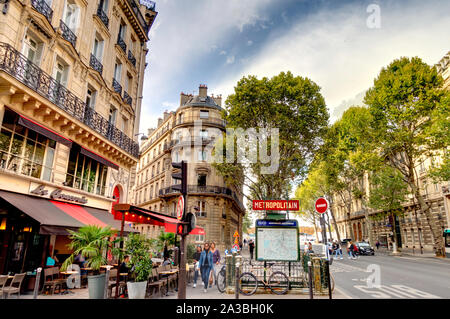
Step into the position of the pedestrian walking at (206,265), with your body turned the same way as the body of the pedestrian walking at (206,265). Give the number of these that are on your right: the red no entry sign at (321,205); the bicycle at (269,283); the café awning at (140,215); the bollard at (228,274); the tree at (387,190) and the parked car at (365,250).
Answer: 1

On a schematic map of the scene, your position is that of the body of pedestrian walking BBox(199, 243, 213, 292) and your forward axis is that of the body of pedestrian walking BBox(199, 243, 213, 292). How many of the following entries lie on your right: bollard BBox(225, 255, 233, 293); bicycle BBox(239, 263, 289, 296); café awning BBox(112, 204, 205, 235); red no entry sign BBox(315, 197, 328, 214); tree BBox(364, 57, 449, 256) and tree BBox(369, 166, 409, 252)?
1

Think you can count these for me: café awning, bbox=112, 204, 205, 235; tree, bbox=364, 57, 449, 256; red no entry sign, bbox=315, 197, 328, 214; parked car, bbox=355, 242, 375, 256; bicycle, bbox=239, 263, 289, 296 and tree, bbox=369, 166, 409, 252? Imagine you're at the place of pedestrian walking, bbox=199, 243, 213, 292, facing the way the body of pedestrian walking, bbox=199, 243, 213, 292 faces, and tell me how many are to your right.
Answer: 1

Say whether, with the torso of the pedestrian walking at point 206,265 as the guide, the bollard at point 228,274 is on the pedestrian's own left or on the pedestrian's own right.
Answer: on the pedestrian's own left

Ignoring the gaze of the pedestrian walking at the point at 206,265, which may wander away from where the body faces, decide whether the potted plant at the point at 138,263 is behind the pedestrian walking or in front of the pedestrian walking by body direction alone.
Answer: in front

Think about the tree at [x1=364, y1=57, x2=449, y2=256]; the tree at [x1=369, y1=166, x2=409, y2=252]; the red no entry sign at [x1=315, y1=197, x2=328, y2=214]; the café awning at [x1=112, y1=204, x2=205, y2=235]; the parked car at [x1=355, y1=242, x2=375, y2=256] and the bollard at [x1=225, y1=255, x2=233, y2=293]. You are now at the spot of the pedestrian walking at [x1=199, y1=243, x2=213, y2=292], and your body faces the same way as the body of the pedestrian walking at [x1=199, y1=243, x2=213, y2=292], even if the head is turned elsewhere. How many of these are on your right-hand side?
1

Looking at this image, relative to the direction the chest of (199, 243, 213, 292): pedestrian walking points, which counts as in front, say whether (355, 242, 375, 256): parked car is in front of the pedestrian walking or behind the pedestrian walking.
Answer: behind

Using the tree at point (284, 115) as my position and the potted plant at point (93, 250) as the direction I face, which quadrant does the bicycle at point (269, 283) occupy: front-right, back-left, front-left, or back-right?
front-left

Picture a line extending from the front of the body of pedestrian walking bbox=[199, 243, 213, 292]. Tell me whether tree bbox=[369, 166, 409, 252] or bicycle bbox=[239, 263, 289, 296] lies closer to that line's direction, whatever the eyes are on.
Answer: the bicycle

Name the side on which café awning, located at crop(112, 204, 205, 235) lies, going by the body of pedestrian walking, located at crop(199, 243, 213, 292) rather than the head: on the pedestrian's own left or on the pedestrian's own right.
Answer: on the pedestrian's own right

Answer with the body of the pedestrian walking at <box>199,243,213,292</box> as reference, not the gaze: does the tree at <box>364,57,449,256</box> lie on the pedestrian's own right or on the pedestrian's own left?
on the pedestrian's own left

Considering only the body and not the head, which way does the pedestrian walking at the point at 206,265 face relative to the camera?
toward the camera

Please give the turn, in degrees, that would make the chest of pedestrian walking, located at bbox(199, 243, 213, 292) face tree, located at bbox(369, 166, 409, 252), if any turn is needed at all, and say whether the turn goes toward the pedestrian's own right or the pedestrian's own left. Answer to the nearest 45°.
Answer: approximately 135° to the pedestrian's own left

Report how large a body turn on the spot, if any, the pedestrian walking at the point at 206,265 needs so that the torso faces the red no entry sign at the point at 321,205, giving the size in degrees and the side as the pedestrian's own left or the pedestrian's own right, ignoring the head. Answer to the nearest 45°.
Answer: approximately 45° to the pedestrian's own left

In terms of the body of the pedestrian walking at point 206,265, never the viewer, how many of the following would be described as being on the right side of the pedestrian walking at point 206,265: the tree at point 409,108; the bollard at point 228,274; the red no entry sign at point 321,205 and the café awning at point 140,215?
1

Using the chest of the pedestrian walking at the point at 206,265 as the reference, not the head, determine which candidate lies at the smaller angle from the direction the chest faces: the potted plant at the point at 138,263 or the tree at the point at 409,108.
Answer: the potted plant
